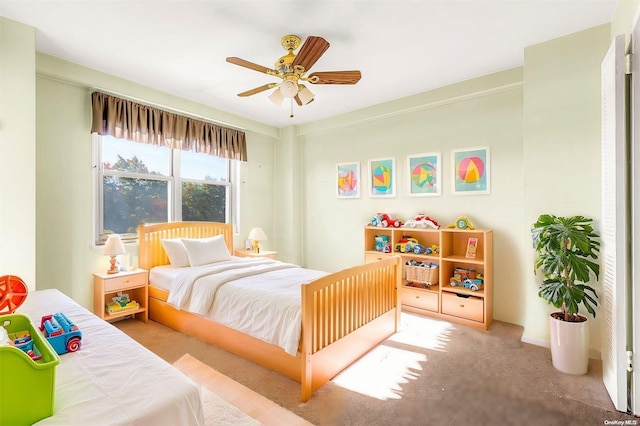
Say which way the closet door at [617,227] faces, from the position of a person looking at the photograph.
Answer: facing to the left of the viewer

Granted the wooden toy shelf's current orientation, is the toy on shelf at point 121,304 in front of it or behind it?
in front

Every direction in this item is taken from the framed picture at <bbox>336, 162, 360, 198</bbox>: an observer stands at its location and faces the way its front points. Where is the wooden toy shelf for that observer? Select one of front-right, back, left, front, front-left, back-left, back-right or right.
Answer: left

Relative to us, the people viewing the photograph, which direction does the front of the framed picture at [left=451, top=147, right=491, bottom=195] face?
facing the viewer and to the left of the viewer

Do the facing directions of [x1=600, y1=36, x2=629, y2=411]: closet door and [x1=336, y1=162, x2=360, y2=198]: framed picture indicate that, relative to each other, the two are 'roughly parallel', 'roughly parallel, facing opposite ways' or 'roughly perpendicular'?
roughly perpendicular

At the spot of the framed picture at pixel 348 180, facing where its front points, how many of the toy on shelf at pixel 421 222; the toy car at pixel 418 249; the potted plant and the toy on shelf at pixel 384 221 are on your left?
4

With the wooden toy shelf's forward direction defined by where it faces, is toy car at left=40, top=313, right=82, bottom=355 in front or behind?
in front

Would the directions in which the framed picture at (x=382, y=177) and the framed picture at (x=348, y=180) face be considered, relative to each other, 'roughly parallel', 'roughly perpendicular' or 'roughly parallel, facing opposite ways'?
roughly parallel

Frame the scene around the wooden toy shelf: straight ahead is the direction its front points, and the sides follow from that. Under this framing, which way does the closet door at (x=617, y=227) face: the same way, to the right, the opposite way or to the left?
to the right

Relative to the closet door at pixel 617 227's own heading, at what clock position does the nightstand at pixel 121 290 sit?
The nightstand is roughly at 11 o'clock from the closet door.
